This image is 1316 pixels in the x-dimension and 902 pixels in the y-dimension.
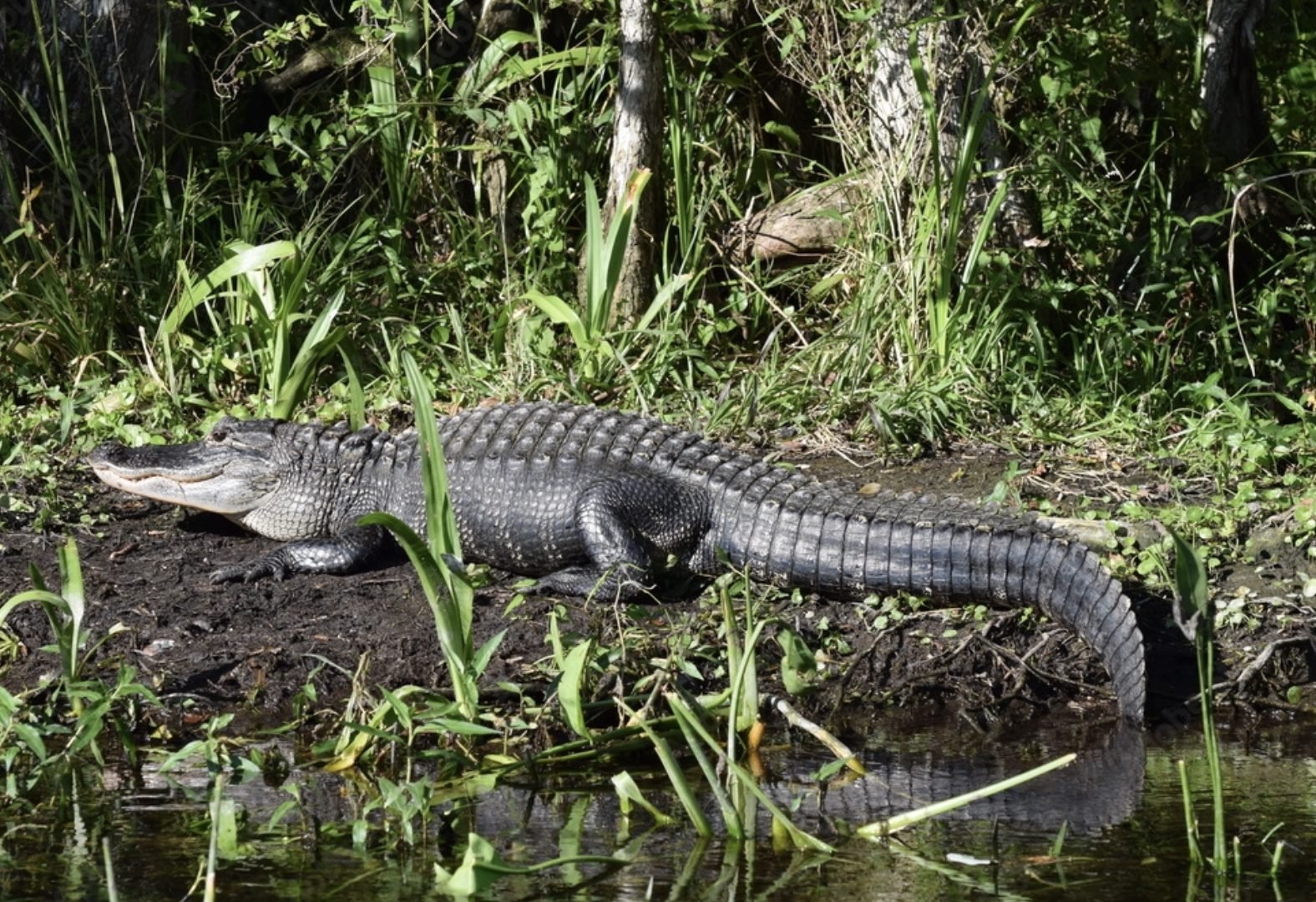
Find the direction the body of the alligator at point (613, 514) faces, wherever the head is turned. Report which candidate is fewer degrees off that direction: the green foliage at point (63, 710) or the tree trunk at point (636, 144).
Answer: the green foliage

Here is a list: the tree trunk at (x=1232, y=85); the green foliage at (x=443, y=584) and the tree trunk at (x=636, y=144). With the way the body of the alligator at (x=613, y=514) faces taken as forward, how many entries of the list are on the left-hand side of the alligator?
1

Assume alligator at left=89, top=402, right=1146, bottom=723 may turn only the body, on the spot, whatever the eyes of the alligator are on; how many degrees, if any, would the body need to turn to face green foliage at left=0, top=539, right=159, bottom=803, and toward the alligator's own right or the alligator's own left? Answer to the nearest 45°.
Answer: approximately 45° to the alligator's own left

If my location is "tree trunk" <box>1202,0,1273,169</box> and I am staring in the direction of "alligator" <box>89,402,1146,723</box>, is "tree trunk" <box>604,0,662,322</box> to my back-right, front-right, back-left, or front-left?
front-right

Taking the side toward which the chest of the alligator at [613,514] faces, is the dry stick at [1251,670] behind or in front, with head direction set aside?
behind

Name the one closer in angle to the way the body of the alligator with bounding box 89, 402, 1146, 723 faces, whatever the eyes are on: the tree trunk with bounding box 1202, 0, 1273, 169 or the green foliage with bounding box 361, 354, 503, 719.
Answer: the green foliage

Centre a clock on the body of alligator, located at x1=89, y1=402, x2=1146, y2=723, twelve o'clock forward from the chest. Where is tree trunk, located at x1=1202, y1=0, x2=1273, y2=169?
The tree trunk is roughly at 5 o'clock from the alligator.

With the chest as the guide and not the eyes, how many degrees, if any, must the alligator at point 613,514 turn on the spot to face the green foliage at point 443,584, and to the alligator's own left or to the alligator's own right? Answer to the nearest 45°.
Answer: approximately 90° to the alligator's own left

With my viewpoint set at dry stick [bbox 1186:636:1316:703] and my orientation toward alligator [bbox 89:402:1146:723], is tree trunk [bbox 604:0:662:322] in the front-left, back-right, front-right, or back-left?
front-right

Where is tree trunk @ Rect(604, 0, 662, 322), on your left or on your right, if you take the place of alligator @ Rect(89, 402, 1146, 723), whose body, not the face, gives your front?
on your right

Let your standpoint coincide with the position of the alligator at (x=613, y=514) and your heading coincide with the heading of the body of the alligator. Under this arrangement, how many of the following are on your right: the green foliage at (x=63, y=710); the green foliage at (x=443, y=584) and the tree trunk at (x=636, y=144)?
1

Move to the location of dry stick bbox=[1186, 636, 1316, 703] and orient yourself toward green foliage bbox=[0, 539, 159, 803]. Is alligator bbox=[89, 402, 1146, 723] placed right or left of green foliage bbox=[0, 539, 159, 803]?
right

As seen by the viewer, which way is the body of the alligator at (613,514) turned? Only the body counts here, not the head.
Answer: to the viewer's left
